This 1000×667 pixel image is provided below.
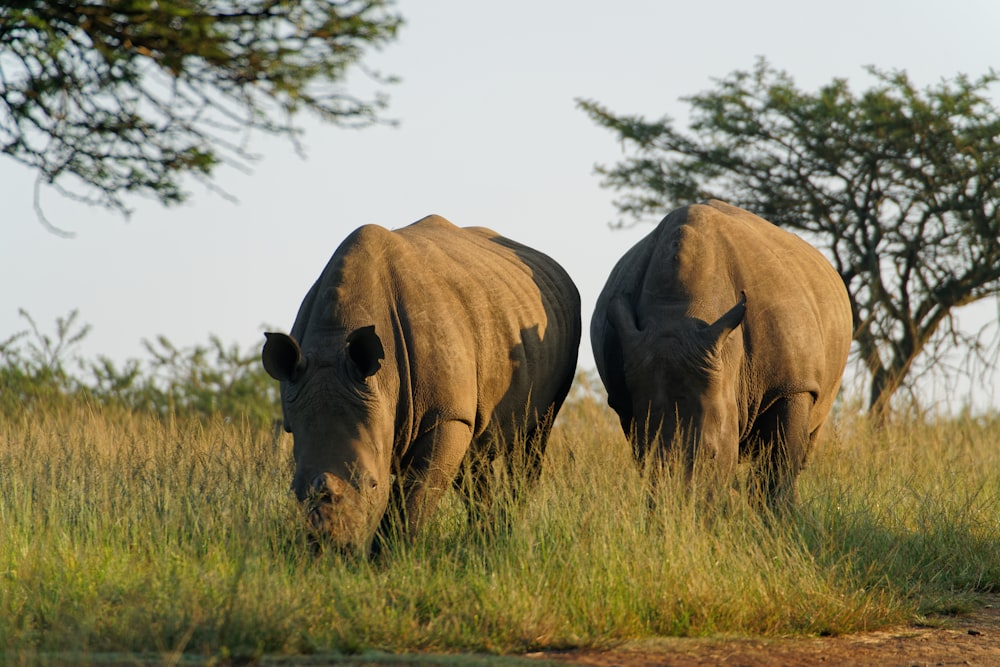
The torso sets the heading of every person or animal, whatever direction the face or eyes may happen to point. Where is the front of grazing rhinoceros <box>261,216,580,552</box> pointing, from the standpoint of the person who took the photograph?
facing the viewer and to the left of the viewer
